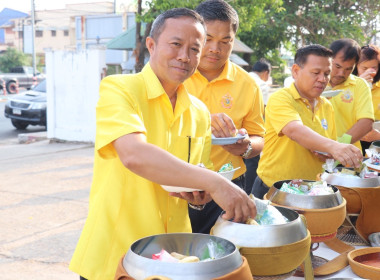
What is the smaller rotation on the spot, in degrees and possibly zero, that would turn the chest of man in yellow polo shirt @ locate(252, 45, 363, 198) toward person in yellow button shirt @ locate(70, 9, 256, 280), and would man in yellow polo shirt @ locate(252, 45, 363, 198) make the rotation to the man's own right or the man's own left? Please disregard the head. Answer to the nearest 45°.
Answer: approximately 90° to the man's own right

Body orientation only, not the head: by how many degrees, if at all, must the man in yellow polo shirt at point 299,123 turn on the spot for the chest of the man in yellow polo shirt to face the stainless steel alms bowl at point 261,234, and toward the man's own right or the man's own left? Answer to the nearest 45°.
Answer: approximately 45° to the man's own right

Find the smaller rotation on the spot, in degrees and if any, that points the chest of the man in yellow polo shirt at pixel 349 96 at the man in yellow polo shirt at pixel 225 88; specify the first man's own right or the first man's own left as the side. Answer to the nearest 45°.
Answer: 0° — they already face them

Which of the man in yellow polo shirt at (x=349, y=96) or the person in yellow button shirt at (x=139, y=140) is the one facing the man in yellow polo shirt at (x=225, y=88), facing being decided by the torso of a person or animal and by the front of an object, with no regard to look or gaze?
the man in yellow polo shirt at (x=349, y=96)

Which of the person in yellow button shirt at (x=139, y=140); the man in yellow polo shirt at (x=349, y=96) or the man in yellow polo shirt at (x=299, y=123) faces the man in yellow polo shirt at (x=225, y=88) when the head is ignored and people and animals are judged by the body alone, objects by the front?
the man in yellow polo shirt at (x=349, y=96)
